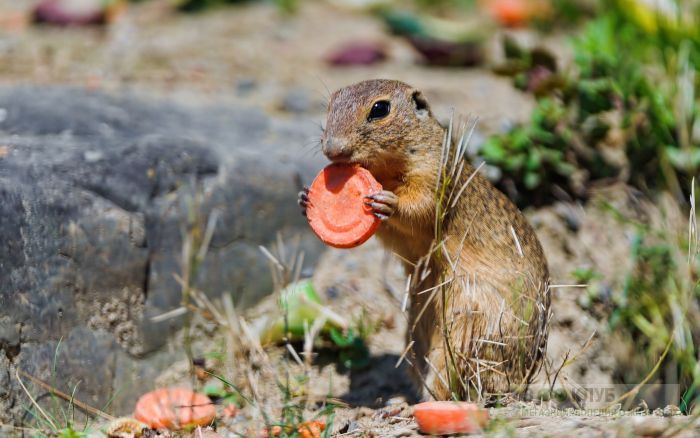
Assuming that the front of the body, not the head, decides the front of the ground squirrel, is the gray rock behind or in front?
in front

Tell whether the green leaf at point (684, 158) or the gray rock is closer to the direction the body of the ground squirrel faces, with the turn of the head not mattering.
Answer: the gray rock

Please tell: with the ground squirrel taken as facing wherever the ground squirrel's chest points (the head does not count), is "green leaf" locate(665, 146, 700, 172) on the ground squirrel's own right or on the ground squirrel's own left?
on the ground squirrel's own right

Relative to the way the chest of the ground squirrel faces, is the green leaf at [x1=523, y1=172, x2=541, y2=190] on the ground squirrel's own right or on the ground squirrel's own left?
on the ground squirrel's own right

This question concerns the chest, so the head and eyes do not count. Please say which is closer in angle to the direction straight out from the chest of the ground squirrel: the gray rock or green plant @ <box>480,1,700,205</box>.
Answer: the gray rock

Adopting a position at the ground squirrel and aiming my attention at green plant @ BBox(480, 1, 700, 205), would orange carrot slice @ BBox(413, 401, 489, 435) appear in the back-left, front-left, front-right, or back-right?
back-right

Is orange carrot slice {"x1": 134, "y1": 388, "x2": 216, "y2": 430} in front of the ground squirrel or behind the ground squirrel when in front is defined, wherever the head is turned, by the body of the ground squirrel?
in front

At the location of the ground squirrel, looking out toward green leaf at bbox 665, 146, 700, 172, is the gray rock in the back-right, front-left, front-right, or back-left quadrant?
back-left

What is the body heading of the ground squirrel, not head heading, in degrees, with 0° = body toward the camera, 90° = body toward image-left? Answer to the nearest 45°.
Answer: approximately 90°

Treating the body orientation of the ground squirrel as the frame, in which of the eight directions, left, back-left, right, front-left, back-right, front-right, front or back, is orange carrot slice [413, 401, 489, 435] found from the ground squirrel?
left

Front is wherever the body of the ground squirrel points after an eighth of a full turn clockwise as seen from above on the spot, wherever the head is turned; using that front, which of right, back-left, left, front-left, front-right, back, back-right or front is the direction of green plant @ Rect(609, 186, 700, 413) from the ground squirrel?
right
